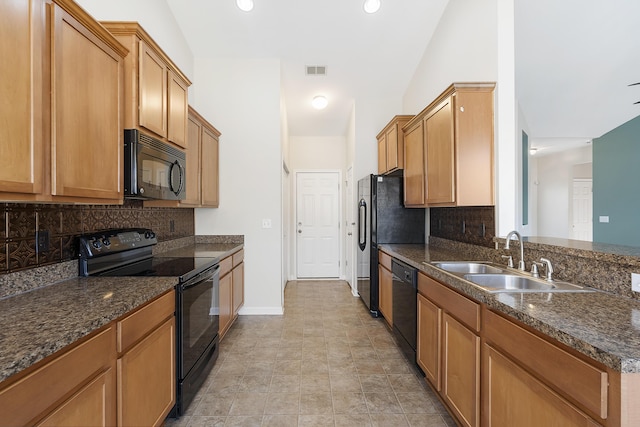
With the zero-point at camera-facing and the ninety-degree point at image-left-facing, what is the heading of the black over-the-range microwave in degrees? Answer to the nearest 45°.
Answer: approximately 315°

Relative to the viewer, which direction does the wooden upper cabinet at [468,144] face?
to the viewer's left

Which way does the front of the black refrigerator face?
to the viewer's left

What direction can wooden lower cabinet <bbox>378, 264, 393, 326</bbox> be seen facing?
to the viewer's left

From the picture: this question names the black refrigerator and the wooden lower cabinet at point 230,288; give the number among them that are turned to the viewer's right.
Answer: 1

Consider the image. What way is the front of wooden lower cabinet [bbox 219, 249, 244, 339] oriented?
to the viewer's right

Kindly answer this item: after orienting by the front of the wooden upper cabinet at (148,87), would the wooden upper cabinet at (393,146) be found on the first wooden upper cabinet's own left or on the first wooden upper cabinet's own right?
on the first wooden upper cabinet's own left

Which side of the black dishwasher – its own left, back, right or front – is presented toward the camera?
left

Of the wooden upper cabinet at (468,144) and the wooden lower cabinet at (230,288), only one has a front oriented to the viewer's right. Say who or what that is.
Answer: the wooden lower cabinet
